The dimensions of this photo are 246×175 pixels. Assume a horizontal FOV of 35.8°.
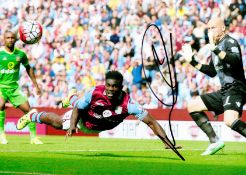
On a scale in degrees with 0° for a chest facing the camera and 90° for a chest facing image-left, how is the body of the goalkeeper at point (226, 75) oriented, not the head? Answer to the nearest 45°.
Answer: approximately 45°

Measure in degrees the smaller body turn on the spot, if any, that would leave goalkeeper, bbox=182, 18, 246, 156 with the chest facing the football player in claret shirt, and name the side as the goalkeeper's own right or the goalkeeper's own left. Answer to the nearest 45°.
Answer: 0° — they already face them

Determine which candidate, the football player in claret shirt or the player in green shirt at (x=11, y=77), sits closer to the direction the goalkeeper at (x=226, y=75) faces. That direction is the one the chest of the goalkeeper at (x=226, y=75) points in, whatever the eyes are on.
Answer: the football player in claret shirt

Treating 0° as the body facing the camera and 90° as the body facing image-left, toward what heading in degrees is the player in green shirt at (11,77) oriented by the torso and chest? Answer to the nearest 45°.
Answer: approximately 0°
